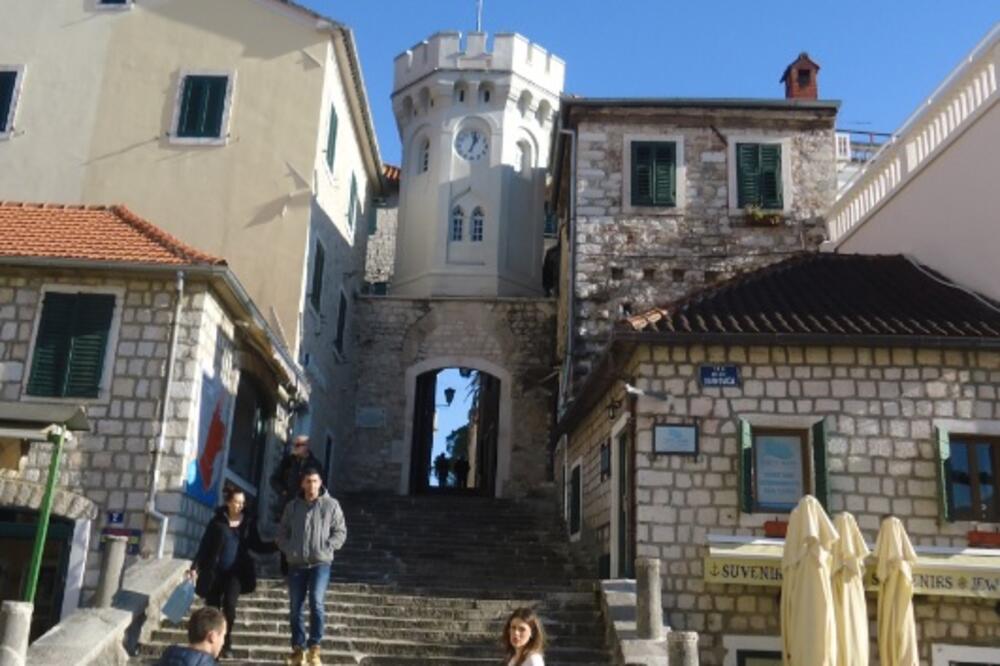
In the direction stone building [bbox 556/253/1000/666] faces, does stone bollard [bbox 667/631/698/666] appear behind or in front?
in front

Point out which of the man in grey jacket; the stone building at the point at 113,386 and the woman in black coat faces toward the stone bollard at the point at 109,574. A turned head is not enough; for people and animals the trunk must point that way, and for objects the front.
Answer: the stone building

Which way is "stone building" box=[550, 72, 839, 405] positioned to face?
toward the camera

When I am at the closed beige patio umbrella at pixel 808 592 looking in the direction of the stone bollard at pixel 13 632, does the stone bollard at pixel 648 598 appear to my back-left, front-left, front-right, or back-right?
front-right

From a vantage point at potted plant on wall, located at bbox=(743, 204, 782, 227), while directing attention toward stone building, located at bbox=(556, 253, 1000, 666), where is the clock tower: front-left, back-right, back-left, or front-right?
back-right

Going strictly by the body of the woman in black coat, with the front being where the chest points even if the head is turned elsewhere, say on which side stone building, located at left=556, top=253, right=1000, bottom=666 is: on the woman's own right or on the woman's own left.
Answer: on the woman's own left

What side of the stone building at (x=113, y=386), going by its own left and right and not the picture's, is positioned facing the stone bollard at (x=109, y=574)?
front

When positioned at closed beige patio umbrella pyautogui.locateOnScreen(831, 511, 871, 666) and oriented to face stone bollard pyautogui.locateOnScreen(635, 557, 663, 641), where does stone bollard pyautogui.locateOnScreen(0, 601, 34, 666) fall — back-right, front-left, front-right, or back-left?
front-left

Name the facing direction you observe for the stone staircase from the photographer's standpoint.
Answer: facing the viewer

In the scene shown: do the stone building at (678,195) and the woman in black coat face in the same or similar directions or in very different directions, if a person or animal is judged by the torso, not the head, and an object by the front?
same or similar directions

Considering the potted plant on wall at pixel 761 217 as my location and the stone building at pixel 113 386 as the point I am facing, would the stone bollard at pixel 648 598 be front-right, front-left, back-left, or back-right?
front-left

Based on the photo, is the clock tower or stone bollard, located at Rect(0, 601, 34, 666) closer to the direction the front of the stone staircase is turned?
the stone bollard

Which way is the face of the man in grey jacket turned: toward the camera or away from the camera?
toward the camera

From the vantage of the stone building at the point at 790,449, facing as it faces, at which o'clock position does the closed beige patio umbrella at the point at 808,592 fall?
The closed beige patio umbrella is roughly at 12 o'clock from the stone building.
